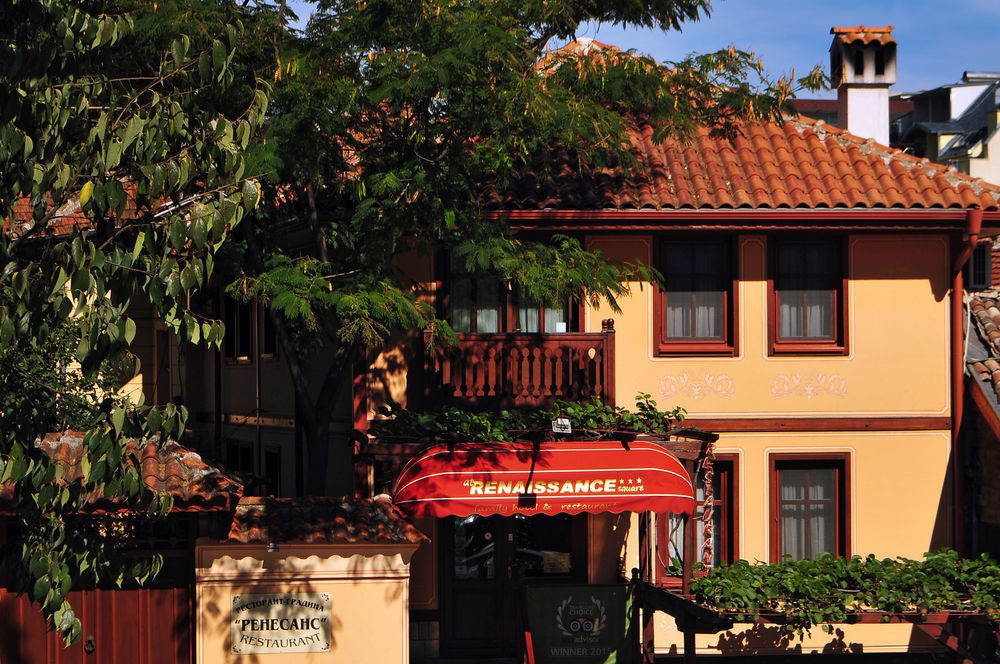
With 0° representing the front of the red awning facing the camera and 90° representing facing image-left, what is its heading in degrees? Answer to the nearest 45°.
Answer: approximately 0°

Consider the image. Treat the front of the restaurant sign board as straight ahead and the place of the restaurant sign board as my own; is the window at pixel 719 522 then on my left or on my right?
on my left

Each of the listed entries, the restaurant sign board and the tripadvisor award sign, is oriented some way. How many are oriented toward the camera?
2

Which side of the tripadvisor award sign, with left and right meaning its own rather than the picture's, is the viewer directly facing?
front

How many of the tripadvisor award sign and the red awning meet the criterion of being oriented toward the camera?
2

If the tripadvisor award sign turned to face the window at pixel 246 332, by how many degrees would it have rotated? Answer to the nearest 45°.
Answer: approximately 135° to its right

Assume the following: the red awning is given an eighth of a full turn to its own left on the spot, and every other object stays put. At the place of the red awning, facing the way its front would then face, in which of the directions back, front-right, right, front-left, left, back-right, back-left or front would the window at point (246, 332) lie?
back

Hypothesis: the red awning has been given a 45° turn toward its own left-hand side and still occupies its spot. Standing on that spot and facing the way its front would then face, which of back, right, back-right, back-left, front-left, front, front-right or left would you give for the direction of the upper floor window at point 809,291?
left

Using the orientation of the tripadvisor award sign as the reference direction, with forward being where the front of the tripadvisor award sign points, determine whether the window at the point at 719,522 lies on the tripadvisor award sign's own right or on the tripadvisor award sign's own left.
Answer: on the tripadvisor award sign's own left

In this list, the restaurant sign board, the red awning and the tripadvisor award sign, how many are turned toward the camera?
3

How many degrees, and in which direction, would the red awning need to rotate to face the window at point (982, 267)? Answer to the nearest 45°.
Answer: approximately 135° to its left
